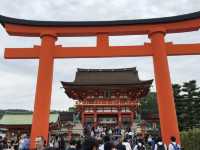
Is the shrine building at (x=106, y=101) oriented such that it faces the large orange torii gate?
yes

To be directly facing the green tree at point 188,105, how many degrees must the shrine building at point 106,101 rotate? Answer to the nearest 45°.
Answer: approximately 90° to its left

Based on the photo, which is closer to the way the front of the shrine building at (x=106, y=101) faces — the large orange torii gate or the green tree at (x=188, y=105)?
the large orange torii gate

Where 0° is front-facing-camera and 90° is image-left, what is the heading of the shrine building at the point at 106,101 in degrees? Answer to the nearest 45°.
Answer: approximately 0°
